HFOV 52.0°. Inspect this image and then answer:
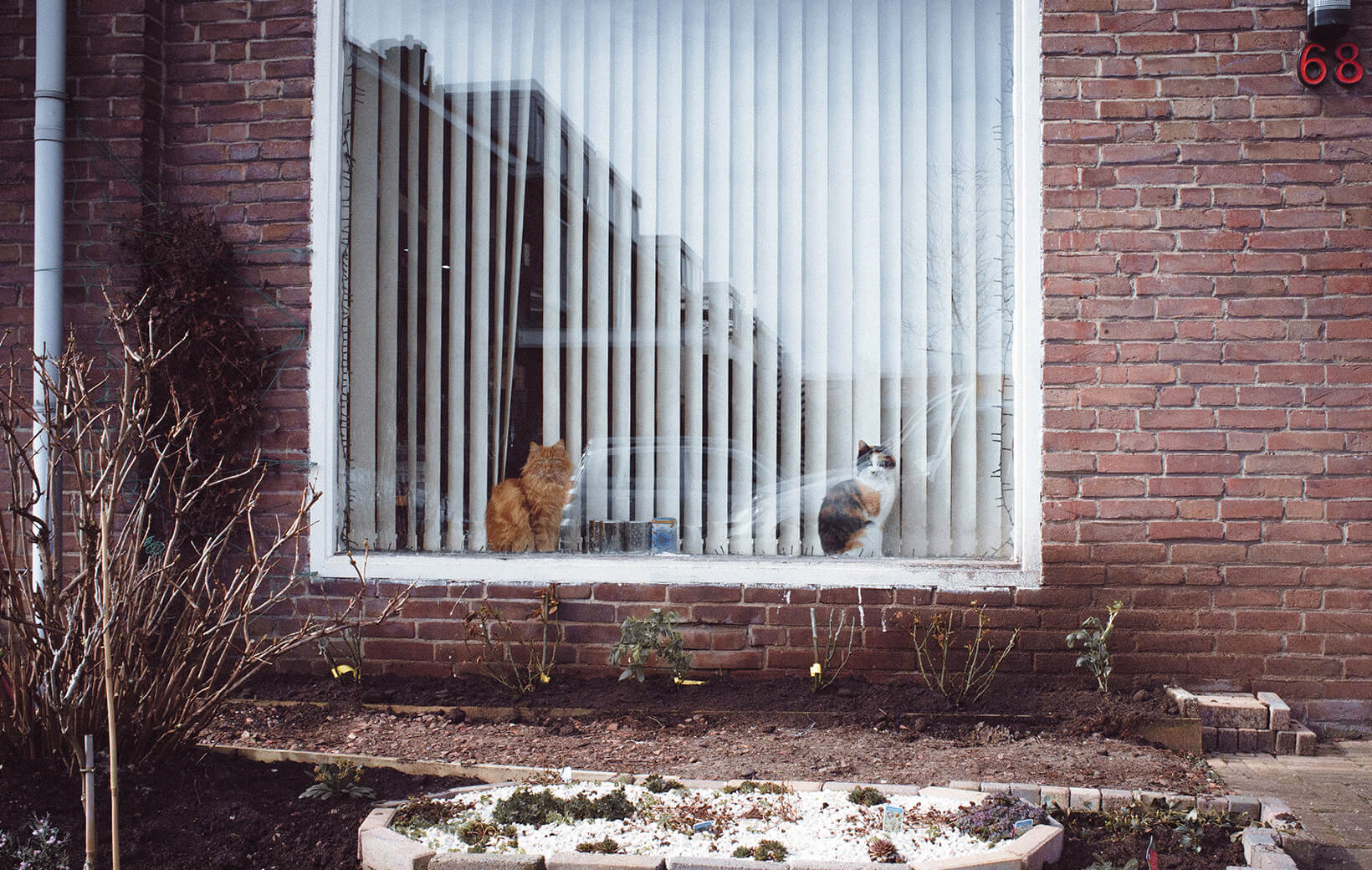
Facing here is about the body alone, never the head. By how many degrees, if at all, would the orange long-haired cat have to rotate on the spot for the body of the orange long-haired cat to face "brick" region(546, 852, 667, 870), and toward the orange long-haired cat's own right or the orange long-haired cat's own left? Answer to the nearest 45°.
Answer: approximately 45° to the orange long-haired cat's own right

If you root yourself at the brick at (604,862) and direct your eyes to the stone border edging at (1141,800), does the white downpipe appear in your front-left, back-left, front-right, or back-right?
back-left

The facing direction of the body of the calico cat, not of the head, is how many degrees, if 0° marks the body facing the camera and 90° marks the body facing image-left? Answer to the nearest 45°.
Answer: approximately 270°

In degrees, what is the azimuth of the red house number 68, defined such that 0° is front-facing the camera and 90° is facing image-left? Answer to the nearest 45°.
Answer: approximately 0°

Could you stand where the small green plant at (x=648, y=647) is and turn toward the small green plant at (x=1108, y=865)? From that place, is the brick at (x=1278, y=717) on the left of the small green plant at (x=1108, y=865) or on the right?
left

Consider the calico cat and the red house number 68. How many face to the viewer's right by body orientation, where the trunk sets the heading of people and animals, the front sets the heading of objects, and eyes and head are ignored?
1

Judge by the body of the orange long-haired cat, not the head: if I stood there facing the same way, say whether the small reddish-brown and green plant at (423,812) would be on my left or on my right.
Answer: on my right
